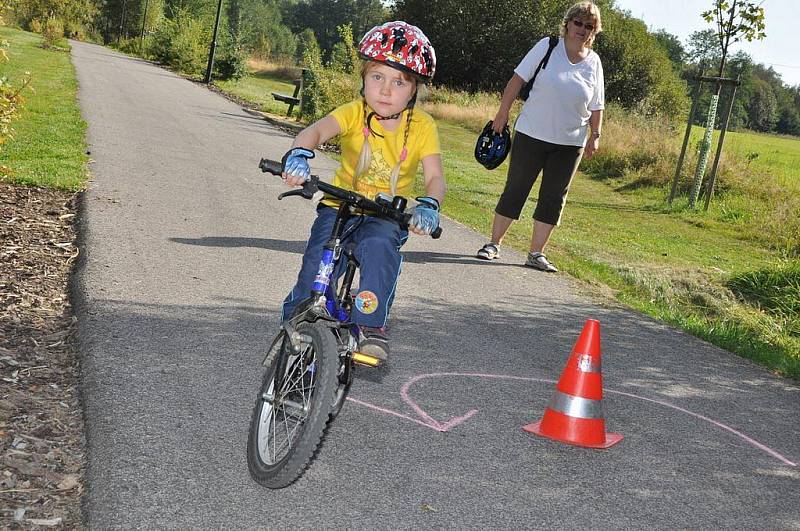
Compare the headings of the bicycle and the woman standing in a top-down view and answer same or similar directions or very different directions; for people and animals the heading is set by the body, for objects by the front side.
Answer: same or similar directions

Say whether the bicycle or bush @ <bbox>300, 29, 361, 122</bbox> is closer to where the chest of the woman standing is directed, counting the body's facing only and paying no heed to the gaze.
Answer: the bicycle

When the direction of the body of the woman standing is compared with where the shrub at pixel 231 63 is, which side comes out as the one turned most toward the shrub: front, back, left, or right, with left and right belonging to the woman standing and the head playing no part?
back

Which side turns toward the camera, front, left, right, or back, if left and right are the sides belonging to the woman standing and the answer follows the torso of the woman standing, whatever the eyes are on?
front

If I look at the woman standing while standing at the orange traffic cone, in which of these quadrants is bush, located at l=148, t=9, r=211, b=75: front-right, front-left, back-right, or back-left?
front-left

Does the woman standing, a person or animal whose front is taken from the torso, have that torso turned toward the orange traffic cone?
yes

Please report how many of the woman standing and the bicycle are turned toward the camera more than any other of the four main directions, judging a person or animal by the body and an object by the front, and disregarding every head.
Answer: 2

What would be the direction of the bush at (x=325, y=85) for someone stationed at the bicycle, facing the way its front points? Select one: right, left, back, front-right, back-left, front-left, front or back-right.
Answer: back

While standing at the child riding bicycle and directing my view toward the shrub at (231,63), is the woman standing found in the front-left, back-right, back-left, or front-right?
front-right

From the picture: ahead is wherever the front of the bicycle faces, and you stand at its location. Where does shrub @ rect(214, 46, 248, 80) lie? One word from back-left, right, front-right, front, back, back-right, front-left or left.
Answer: back

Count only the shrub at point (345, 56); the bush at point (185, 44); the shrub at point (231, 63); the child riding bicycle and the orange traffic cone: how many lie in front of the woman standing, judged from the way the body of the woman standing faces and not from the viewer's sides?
2

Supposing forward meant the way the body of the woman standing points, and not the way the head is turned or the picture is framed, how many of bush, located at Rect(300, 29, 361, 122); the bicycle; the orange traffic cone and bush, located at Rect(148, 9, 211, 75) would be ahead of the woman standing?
2

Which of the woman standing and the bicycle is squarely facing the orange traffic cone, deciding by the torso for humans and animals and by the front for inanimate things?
the woman standing

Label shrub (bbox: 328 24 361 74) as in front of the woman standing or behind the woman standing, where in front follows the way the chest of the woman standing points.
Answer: behind

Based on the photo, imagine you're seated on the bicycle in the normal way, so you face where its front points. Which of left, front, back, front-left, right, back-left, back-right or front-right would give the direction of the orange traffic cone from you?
back-left

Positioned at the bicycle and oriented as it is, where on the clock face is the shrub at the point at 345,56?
The shrub is roughly at 6 o'clock from the bicycle.
